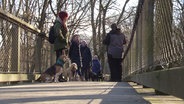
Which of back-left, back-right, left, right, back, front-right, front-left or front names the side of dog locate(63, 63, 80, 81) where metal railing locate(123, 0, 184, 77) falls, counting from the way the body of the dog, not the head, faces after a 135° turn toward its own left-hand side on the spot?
back

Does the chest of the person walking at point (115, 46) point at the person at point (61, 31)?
no

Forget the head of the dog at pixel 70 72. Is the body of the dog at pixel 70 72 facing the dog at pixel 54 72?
no

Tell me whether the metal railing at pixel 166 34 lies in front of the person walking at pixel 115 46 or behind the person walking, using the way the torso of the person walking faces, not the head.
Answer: behind

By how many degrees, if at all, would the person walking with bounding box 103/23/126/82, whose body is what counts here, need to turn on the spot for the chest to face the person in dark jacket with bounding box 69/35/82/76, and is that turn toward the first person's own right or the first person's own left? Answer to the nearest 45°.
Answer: approximately 45° to the first person's own left

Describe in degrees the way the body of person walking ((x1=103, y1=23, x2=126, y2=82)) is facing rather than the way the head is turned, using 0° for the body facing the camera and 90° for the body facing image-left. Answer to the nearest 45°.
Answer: approximately 180°

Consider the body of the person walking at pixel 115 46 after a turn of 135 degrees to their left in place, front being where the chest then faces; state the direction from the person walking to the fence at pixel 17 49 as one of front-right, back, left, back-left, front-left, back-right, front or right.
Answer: front
